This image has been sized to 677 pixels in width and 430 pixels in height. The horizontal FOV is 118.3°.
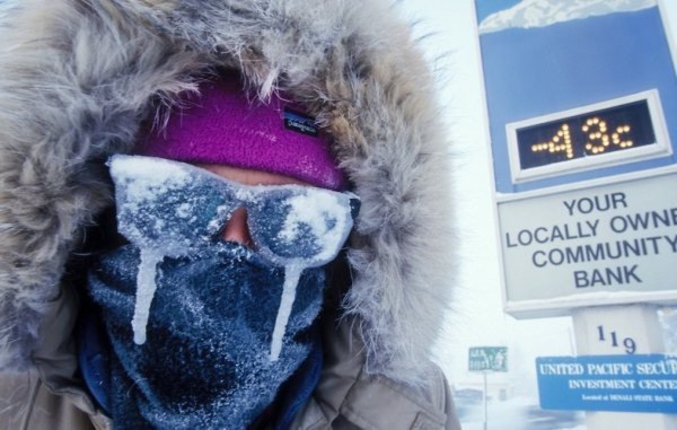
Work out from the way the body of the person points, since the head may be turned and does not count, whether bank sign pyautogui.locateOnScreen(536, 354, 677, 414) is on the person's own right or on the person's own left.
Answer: on the person's own left

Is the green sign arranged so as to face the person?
yes
